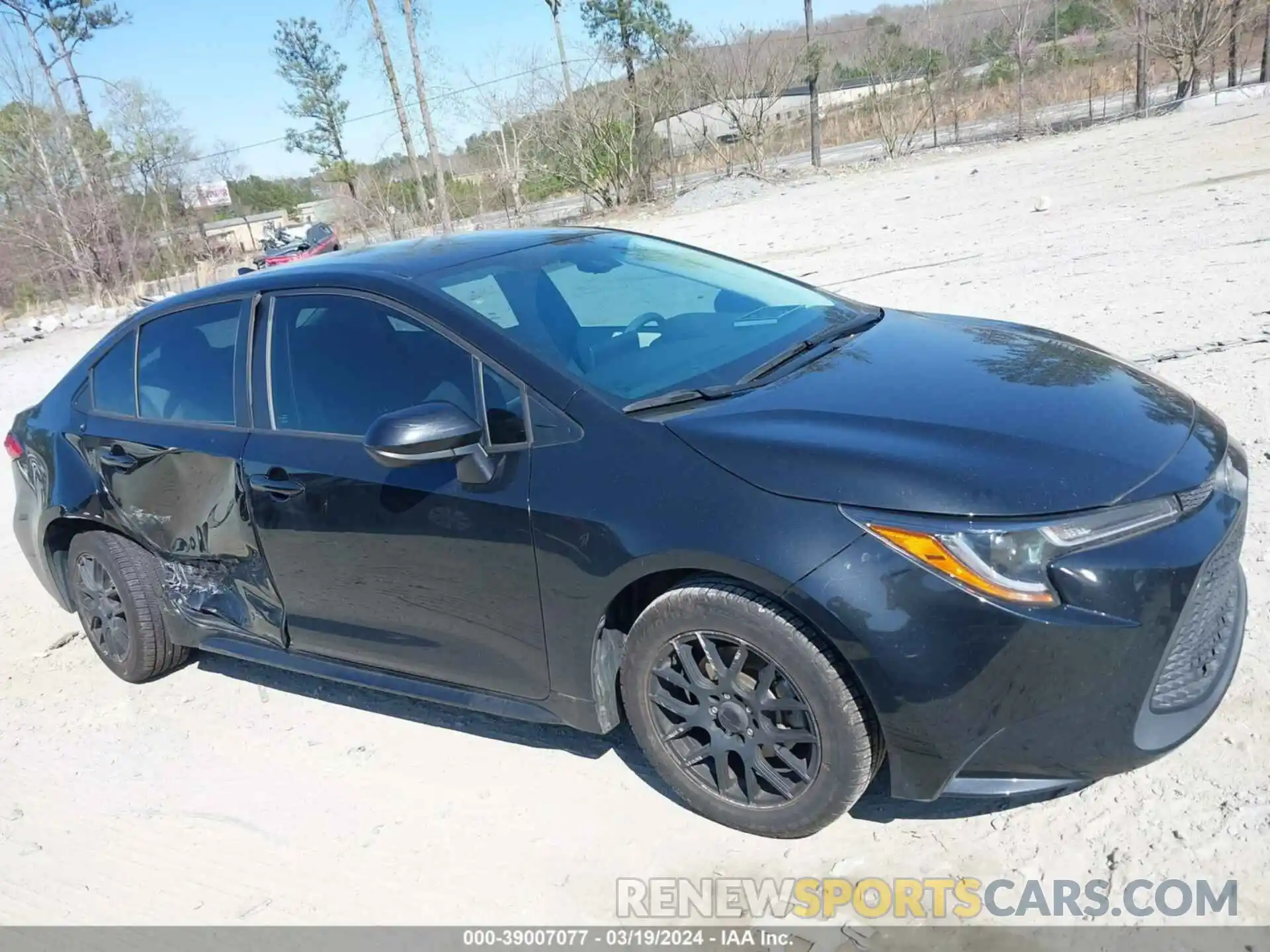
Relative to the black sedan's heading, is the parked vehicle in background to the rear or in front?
to the rear

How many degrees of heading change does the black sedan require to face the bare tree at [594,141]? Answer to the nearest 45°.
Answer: approximately 135° to its left

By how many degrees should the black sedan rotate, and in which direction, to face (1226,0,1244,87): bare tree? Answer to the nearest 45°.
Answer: approximately 90° to its left

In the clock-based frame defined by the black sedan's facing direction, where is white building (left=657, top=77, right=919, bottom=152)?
The white building is roughly at 8 o'clock from the black sedan.

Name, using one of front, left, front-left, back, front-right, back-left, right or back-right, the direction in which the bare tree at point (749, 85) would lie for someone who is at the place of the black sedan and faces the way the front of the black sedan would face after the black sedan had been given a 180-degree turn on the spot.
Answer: front-right

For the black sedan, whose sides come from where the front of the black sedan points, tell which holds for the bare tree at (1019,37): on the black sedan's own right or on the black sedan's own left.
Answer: on the black sedan's own left

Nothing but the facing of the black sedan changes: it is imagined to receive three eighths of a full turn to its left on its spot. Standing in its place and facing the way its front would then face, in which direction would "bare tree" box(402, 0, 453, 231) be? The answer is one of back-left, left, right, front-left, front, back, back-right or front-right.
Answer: front

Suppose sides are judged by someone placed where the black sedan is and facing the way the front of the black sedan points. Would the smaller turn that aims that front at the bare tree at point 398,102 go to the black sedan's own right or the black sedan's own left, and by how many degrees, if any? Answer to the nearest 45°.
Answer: approximately 135° to the black sedan's own left

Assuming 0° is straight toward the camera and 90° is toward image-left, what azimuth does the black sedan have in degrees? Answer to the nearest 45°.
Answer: approximately 315°

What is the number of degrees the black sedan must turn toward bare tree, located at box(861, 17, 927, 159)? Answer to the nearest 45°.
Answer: approximately 135° to its left

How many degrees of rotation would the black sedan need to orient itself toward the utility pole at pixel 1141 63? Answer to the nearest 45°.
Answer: approximately 90° to its left

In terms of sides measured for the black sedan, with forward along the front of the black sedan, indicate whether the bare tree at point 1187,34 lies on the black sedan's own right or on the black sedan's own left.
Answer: on the black sedan's own left
